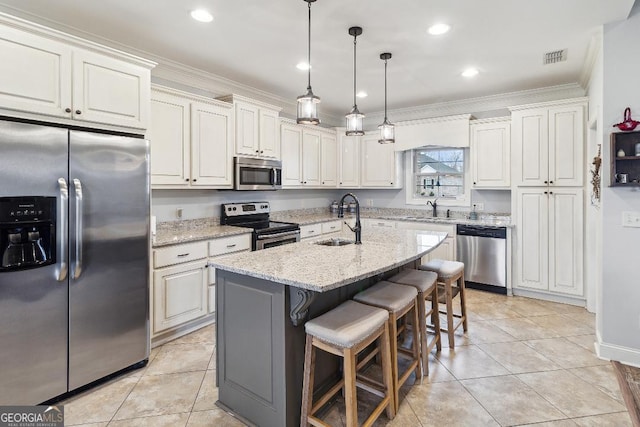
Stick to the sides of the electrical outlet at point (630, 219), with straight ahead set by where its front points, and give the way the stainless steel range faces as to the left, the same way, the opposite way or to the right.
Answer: to the left

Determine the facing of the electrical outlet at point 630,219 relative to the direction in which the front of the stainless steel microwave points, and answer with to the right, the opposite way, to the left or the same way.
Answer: to the right

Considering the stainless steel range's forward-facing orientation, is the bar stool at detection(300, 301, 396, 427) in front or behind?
in front

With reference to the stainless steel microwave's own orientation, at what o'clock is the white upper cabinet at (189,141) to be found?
The white upper cabinet is roughly at 3 o'clock from the stainless steel microwave.

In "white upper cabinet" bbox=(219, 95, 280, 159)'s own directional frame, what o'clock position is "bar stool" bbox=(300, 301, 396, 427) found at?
The bar stool is roughly at 1 o'clock from the white upper cabinet.

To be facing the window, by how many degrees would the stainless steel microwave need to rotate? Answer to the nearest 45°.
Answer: approximately 45° to its left

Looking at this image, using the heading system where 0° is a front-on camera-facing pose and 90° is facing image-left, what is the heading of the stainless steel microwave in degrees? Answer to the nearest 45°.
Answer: approximately 315°

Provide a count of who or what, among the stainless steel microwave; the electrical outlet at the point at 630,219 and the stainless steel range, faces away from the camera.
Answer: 0

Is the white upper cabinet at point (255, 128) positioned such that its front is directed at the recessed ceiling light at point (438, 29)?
yes

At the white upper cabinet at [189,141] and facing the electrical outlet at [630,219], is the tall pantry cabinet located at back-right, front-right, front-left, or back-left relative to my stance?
front-left

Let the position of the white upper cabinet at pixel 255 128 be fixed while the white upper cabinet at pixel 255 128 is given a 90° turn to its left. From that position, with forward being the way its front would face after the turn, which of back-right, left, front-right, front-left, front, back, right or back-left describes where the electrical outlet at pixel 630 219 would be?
right

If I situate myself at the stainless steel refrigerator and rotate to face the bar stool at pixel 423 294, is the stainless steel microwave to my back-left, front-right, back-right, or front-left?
front-left

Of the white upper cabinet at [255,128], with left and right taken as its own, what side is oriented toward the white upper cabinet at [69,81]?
right

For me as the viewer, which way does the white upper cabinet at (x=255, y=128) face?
facing the viewer and to the right of the viewer
